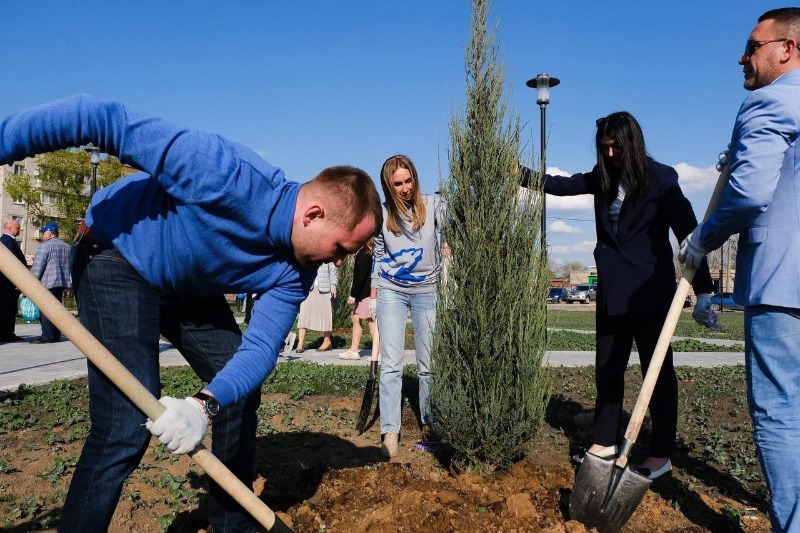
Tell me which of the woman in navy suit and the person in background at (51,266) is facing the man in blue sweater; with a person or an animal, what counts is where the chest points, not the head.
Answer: the woman in navy suit

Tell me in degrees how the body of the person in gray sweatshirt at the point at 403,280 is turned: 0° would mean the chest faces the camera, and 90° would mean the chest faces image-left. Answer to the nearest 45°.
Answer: approximately 0°

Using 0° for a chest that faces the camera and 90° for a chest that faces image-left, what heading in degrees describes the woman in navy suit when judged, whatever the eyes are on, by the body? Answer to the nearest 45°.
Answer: approximately 45°

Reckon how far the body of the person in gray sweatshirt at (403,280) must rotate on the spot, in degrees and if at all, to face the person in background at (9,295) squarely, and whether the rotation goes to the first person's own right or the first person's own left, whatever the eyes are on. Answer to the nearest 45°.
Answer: approximately 135° to the first person's own right

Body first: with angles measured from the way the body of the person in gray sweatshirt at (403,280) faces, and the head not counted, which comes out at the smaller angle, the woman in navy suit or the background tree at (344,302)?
the woman in navy suit

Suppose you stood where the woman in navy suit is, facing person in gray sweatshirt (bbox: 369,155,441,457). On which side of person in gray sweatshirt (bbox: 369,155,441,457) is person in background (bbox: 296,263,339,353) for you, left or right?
right

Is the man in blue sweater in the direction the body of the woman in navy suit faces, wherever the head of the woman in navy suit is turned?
yes

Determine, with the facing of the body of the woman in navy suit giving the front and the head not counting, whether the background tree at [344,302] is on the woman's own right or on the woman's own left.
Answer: on the woman's own right

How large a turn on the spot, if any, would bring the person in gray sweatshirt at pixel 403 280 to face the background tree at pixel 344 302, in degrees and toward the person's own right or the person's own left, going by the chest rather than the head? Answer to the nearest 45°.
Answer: approximately 180°
